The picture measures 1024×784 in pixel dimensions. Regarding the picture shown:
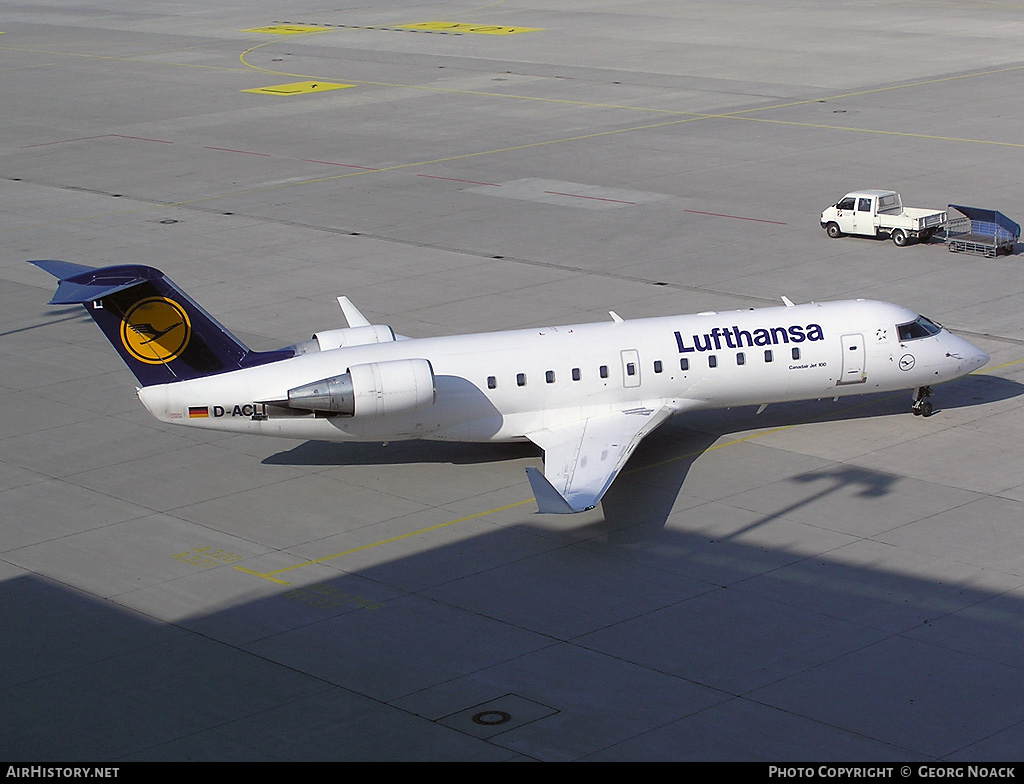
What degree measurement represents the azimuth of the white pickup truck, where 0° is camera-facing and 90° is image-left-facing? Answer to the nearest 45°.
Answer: approximately 135°

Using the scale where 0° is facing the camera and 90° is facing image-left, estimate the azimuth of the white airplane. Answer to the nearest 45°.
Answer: approximately 270°

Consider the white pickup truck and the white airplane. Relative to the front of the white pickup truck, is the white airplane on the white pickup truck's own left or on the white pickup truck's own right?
on the white pickup truck's own left

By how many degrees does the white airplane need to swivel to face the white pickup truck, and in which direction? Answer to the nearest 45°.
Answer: approximately 45° to its left

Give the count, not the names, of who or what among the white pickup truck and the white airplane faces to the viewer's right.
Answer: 1
